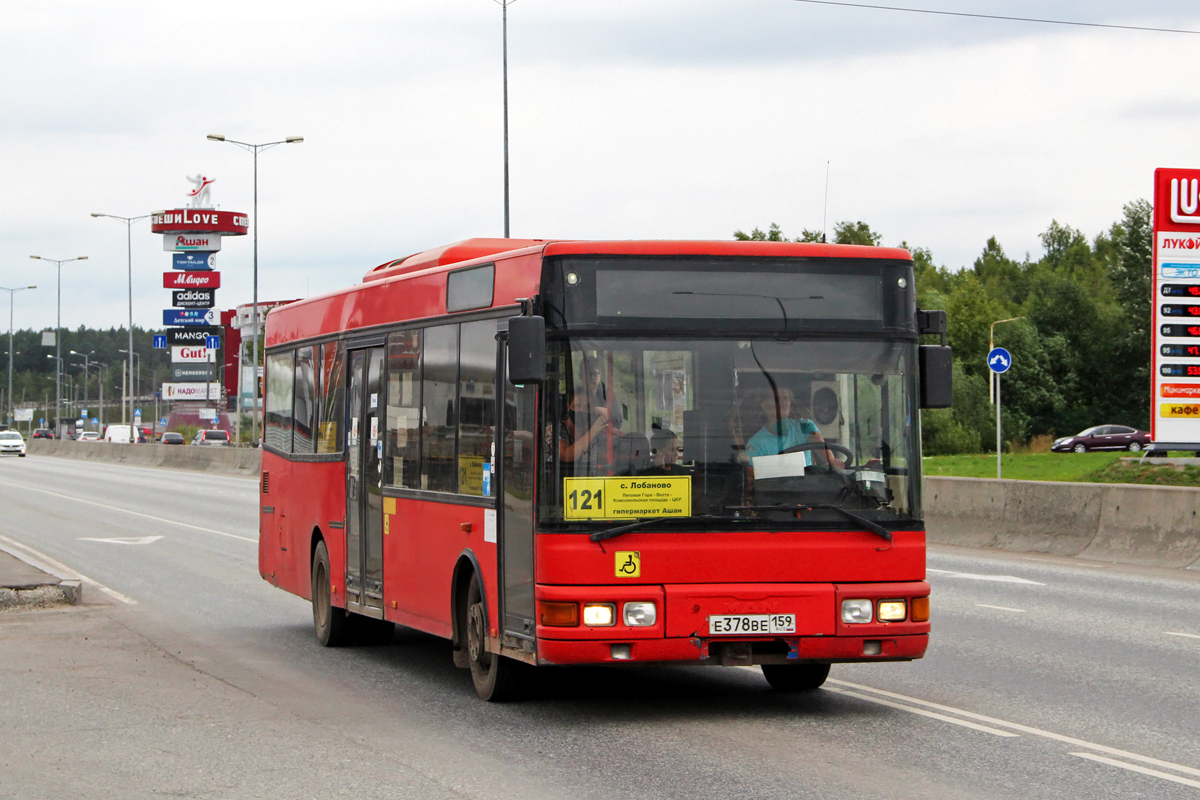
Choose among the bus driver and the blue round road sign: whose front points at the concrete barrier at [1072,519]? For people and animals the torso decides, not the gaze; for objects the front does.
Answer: the blue round road sign

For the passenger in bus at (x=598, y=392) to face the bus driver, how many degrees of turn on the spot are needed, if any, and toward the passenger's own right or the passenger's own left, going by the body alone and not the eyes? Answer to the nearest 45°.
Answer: approximately 90° to the passenger's own left

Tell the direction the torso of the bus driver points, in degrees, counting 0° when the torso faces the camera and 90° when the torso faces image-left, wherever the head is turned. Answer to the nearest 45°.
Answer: approximately 0°

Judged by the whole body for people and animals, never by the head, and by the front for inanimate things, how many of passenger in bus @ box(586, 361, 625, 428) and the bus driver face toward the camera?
2

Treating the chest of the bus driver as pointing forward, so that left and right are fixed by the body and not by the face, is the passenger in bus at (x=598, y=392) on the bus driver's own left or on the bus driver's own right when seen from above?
on the bus driver's own right

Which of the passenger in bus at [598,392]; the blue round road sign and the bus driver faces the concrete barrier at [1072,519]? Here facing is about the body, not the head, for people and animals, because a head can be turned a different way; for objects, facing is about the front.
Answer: the blue round road sign
